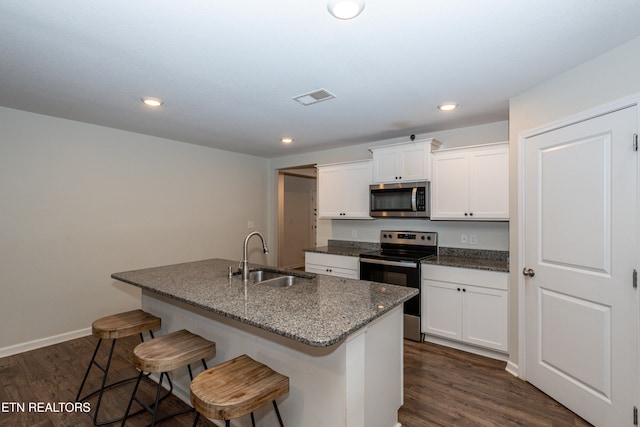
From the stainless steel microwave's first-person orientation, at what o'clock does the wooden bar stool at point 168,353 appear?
The wooden bar stool is roughly at 1 o'clock from the stainless steel microwave.

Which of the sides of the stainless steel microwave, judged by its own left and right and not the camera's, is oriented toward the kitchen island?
front

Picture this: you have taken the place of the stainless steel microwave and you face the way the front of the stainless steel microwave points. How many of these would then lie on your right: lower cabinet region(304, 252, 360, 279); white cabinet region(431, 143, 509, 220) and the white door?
1

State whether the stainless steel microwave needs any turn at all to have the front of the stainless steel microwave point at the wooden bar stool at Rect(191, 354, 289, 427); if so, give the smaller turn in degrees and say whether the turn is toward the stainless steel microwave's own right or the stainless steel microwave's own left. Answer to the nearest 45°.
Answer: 0° — it already faces it

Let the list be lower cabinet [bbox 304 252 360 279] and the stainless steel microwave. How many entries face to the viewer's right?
0

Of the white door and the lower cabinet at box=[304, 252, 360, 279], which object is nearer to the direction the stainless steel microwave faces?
the white door

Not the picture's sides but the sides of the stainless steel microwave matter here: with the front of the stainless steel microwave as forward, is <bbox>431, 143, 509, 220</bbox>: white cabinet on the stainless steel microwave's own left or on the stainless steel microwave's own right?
on the stainless steel microwave's own left

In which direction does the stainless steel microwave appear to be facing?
toward the camera

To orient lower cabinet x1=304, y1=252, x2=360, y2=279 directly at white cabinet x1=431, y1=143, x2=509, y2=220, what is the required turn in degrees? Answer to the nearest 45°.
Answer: approximately 90° to its left

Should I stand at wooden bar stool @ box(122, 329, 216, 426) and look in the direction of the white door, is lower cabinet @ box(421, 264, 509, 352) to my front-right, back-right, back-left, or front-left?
front-left
